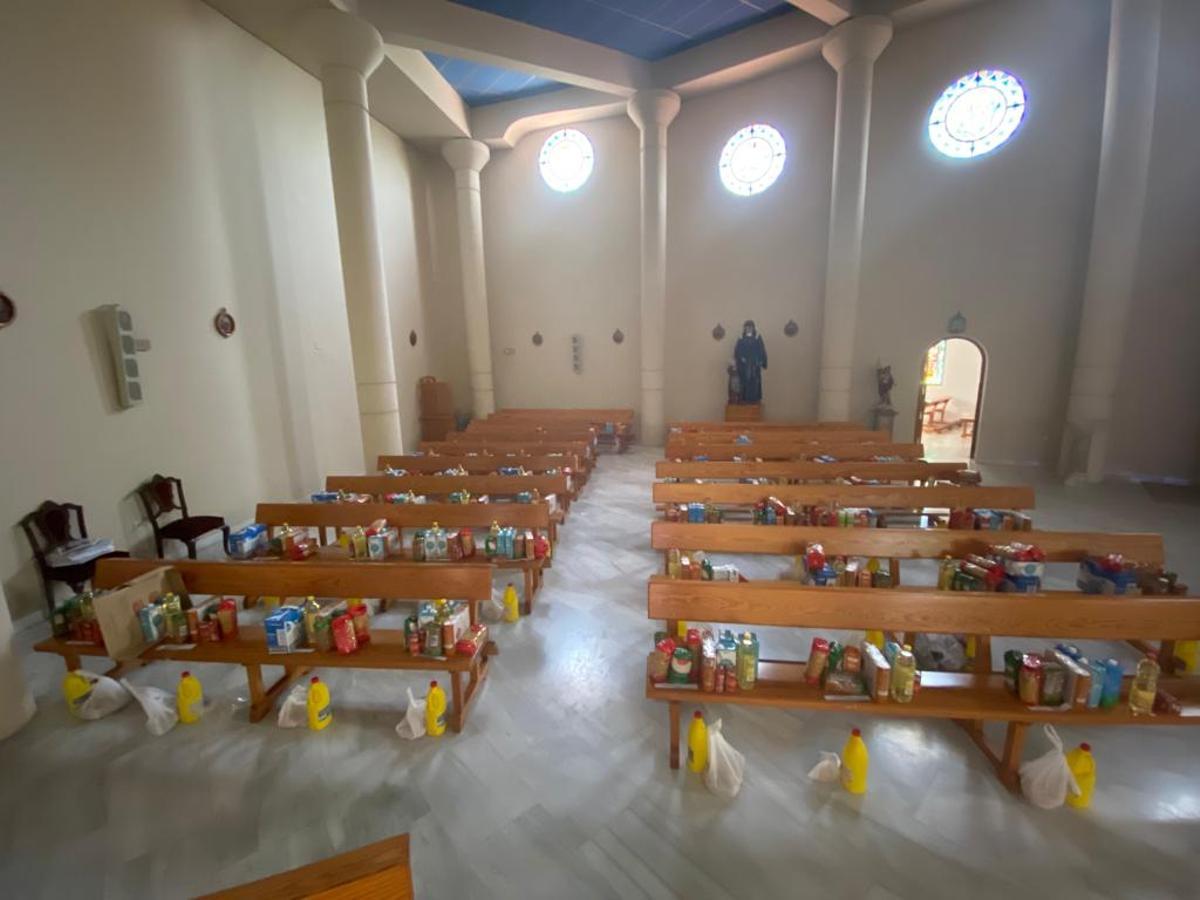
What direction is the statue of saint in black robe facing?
toward the camera

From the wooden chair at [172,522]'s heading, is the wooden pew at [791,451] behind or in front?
in front

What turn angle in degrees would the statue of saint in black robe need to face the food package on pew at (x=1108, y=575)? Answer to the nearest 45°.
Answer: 0° — it already faces it

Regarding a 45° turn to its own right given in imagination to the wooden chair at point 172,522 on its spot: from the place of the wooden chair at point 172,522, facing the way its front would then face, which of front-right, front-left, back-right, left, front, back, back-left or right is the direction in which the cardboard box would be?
front

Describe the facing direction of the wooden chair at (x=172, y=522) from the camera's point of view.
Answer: facing the viewer and to the right of the viewer

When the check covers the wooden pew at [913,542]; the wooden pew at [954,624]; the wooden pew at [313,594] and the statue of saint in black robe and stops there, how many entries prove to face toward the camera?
4

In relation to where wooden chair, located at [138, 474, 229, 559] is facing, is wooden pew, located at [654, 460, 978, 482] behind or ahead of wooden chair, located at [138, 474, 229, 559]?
ahead

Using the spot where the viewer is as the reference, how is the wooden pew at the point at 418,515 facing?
facing the viewer

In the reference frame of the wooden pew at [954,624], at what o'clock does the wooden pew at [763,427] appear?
the wooden pew at [763,427] is roughly at 5 o'clock from the wooden pew at [954,624].

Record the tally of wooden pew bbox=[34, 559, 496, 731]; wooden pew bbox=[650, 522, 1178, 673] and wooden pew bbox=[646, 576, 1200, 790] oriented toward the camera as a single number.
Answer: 3

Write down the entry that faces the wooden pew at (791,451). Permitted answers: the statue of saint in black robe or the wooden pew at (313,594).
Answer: the statue of saint in black robe
